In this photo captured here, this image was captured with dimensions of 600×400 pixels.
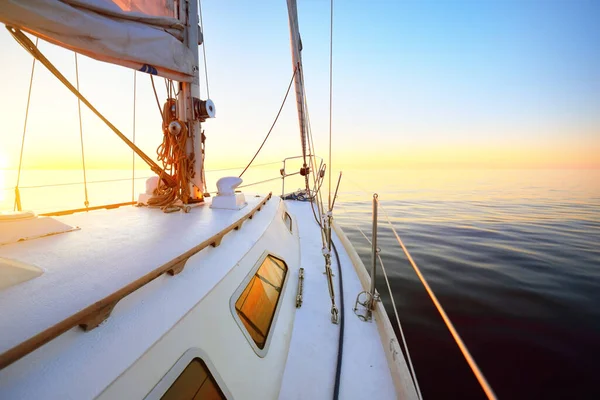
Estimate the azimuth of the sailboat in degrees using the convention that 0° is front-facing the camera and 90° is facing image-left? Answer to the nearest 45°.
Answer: approximately 180°
